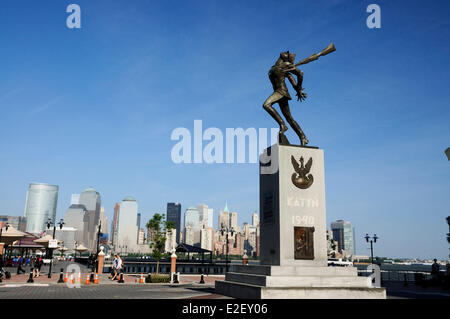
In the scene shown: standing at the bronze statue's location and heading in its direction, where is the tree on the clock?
The tree is roughly at 2 o'clock from the bronze statue.

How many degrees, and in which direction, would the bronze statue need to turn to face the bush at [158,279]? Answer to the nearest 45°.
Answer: approximately 45° to its right

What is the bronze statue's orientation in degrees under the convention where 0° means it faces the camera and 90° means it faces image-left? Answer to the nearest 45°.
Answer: approximately 90°
